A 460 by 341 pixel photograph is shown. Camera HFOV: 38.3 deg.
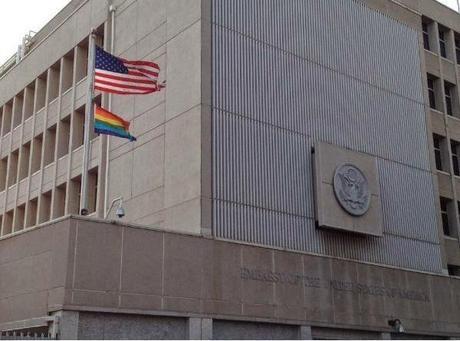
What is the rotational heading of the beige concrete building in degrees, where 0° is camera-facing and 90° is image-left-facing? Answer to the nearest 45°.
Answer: approximately 315°
